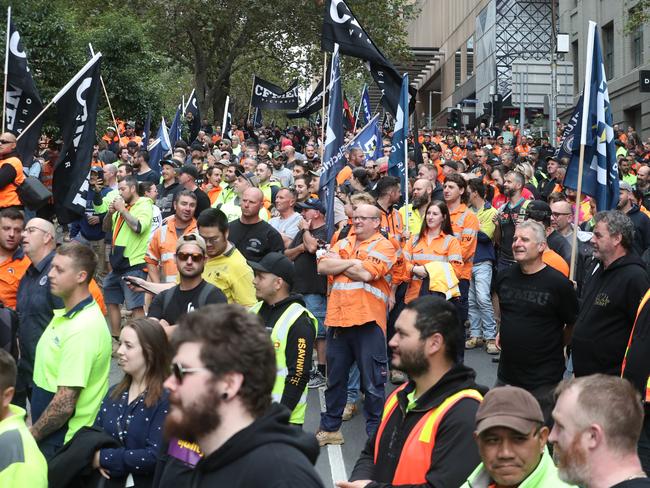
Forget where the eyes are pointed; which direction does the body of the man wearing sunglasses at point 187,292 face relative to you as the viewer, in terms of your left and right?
facing the viewer

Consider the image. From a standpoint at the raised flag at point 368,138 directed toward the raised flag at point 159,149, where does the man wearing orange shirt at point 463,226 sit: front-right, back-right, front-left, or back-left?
back-left

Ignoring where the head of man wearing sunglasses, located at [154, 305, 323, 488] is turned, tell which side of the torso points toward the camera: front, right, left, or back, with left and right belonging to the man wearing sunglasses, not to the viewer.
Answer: left

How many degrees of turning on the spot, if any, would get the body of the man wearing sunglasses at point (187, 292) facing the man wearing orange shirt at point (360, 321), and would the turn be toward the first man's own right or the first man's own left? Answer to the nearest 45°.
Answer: approximately 135° to the first man's own left

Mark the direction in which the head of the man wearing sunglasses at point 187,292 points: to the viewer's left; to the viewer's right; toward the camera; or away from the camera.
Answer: toward the camera

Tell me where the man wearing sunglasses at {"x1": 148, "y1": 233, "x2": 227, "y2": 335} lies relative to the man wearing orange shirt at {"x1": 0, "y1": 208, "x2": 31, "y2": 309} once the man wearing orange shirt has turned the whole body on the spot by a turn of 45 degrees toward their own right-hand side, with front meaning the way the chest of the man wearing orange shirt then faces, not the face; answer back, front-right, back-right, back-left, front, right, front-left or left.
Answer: back-left

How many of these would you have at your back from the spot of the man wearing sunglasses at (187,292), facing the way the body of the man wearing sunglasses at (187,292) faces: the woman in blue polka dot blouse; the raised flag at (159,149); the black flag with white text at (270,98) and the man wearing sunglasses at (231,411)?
2

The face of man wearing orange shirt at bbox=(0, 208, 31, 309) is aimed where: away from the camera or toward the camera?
toward the camera

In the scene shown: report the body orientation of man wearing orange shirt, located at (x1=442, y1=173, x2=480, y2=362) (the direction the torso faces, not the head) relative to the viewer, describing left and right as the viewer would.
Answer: facing the viewer and to the left of the viewer

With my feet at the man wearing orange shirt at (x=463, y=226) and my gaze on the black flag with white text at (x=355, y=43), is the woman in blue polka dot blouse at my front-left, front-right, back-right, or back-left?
back-left
